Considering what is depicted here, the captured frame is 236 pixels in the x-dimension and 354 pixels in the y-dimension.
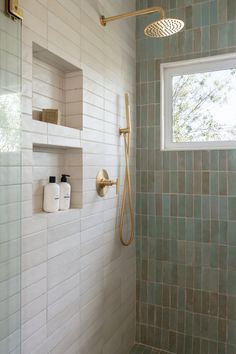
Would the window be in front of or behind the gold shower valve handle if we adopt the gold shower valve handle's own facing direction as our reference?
in front
